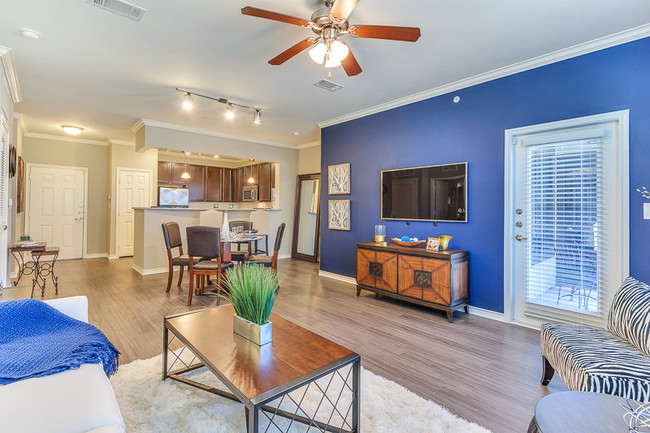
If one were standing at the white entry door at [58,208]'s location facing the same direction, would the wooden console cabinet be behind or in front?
in front

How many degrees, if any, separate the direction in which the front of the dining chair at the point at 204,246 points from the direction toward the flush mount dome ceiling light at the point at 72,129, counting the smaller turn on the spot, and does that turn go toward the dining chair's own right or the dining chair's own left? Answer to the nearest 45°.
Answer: approximately 90° to the dining chair's own left

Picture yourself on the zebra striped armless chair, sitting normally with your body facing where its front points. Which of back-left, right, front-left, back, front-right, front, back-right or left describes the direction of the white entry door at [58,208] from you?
front-right

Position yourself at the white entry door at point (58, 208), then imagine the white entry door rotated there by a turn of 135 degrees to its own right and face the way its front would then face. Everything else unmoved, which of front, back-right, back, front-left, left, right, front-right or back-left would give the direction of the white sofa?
back-left

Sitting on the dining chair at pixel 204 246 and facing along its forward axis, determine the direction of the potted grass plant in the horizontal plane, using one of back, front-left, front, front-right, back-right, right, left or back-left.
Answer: back-right

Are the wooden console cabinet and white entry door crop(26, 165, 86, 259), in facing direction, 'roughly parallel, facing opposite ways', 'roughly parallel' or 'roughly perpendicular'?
roughly perpendicular

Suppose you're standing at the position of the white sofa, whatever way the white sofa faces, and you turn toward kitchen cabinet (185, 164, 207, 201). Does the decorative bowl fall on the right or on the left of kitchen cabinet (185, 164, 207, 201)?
right

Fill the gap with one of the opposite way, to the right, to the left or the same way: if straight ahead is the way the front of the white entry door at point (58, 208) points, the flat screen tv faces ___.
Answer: to the right

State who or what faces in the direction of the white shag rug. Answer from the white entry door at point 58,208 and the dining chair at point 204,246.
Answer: the white entry door

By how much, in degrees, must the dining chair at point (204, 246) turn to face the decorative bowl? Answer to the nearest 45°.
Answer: approximately 45° to its right

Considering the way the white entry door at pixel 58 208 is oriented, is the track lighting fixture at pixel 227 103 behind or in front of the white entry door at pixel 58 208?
in front

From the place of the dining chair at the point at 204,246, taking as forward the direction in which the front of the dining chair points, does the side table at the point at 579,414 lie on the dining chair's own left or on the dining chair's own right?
on the dining chair's own right

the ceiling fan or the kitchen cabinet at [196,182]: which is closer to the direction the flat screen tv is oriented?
the ceiling fan

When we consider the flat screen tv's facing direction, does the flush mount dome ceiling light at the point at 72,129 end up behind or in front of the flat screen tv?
in front

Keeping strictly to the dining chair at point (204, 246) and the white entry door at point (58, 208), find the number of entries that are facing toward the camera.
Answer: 1

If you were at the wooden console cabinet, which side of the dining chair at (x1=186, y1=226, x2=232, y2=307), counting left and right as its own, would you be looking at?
right

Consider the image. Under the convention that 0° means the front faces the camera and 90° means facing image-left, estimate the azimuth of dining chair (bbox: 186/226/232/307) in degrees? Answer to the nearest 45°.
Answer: approximately 225°
